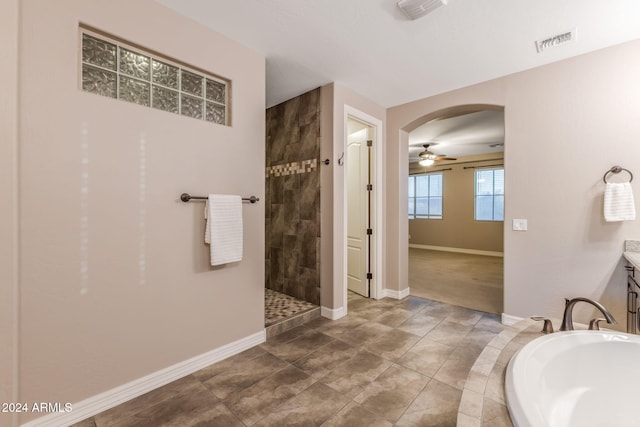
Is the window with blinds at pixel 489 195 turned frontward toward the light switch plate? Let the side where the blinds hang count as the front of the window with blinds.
yes

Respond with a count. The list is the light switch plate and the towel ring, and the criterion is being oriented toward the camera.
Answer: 2

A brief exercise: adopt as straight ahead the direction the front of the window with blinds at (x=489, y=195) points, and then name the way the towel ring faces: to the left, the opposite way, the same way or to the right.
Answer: the same way

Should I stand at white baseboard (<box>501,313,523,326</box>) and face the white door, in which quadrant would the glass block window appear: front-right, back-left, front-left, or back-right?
front-left

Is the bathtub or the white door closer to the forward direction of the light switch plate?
the bathtub

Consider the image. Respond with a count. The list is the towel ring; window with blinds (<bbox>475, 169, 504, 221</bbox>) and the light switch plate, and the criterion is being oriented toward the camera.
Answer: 3

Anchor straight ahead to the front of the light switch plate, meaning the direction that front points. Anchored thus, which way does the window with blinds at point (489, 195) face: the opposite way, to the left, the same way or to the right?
the same way

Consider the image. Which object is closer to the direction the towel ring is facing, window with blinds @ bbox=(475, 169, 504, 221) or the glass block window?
the glass block window

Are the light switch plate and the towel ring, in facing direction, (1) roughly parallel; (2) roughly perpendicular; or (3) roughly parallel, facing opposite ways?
roughly parallel

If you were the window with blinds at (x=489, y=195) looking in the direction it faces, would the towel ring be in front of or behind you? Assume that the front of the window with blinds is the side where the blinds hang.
in front

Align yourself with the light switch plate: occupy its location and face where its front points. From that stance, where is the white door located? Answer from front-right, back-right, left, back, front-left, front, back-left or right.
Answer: right

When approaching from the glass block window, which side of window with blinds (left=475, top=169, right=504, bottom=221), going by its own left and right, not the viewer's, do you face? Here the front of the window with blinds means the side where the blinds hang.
front

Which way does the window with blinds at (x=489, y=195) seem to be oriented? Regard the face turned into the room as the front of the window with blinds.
toward the camera

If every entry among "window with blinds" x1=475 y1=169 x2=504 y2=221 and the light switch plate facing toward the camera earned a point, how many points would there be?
2

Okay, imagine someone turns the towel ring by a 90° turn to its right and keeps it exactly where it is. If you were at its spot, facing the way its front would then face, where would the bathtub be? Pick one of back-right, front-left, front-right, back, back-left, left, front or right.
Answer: left

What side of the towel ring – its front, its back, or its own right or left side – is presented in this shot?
front
